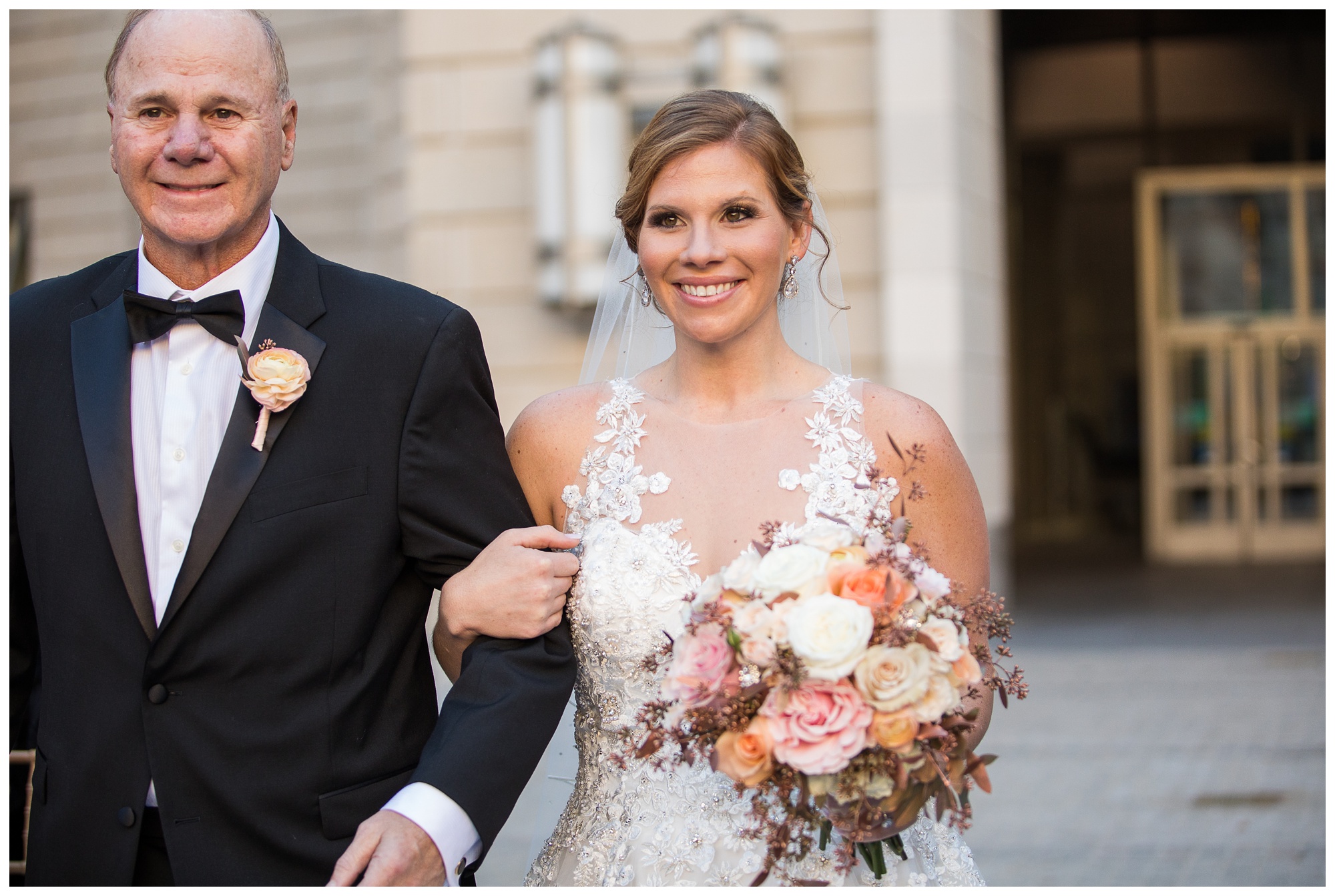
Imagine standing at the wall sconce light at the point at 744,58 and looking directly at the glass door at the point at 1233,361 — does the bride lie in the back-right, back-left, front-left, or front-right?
back-right

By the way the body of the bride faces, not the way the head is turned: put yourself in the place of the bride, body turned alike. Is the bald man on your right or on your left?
on your right

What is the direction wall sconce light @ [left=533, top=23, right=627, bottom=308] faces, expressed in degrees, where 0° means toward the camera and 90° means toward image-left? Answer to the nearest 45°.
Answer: approximately 0°

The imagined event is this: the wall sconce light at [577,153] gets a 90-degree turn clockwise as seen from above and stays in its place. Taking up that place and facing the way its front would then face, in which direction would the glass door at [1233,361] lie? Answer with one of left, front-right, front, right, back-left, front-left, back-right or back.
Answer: back-right

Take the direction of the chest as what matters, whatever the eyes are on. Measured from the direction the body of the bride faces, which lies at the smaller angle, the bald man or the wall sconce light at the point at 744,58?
the bald man

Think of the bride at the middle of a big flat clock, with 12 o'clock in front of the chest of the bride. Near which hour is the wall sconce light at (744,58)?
The wall sconce light is roughly at 6 o'clock from the bride.

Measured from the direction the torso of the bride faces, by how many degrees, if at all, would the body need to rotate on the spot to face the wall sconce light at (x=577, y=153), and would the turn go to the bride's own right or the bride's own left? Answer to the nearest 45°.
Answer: approximately 180°

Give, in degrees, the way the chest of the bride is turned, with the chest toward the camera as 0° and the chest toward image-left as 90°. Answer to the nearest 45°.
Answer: approximately 0°

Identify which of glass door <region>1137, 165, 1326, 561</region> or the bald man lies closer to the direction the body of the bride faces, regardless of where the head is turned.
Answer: the bald man

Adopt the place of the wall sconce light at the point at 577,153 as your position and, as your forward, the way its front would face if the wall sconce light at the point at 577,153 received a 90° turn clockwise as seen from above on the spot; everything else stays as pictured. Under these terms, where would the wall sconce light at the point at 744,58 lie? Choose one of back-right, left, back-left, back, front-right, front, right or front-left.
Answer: back

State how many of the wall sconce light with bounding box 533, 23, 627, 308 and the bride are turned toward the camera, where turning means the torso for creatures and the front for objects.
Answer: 2
